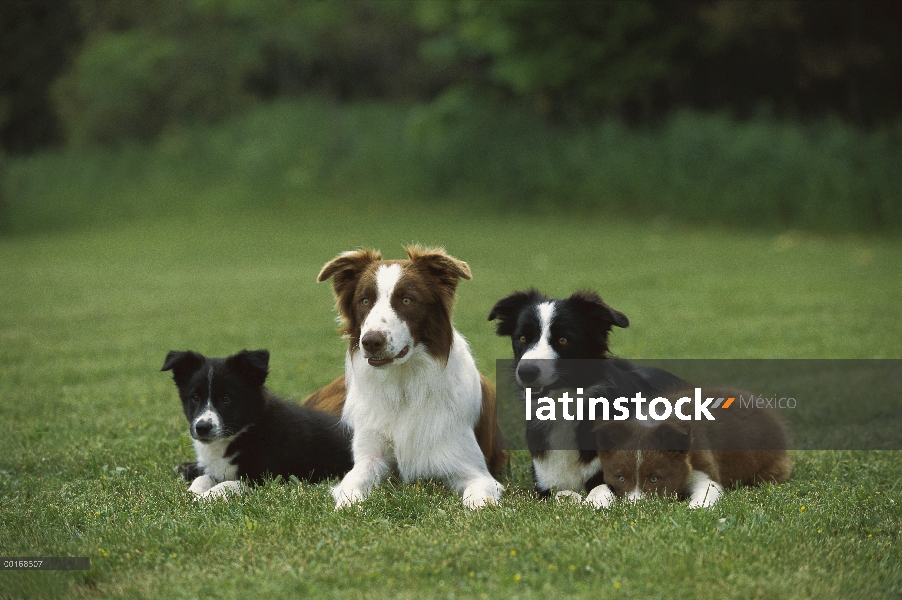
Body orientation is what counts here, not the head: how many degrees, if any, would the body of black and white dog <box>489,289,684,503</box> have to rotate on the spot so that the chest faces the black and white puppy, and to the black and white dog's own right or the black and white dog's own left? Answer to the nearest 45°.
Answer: approximately 45° to the black and white dog's own right

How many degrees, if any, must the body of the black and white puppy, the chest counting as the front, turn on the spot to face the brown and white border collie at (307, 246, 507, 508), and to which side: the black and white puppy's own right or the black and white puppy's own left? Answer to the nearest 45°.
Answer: approximately 90° to the black and white puppy's own left

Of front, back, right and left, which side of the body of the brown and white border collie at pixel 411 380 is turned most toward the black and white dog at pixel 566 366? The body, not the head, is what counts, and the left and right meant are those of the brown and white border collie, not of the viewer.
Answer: left

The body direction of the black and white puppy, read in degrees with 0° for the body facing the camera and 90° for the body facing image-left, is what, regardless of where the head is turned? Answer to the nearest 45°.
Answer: approximately 45°

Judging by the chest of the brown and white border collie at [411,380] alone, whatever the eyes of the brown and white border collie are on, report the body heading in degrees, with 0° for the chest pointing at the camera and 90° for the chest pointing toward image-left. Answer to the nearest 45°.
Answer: approximately 0°
